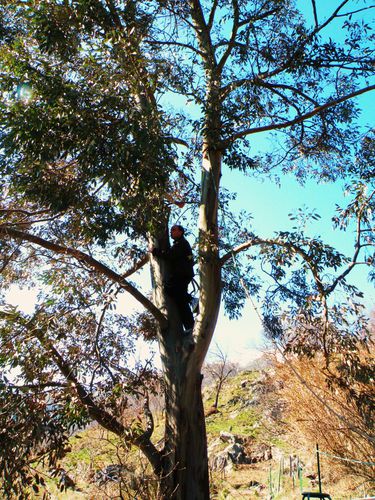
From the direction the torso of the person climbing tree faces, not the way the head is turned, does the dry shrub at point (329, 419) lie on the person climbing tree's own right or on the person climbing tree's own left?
on the person climbing tree's own right

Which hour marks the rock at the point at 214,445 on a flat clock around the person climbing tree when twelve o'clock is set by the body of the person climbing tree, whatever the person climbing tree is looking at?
The rock is roughly at 3 o'clock from the person climbing tree.

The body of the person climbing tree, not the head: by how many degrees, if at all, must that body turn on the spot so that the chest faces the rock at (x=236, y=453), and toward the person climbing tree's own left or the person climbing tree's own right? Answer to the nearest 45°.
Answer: approximately 90° to the person climbing tree's own right
